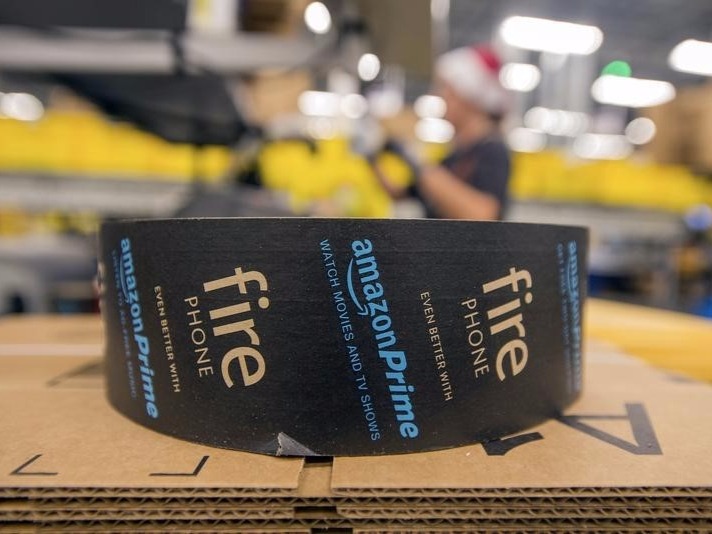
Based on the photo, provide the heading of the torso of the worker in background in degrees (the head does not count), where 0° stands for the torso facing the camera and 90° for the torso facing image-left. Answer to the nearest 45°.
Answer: approximately 90°

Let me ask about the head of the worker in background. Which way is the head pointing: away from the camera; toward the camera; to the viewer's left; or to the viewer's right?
to the viewer's left

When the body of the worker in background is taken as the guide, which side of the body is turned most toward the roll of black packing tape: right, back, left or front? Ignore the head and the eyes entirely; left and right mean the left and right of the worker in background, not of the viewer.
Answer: left
